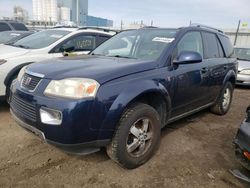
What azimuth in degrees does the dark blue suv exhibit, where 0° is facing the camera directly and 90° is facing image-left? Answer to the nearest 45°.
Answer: approximately 45°

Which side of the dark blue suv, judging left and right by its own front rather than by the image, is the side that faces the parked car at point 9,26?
right

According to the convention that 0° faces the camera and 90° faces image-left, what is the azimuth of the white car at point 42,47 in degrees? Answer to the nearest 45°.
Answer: approximately 45°

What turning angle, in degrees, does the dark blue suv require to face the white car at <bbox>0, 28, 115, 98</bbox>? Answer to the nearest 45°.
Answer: approximately 90° to its right

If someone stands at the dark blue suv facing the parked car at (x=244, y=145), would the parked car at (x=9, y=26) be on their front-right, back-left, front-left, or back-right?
back-left

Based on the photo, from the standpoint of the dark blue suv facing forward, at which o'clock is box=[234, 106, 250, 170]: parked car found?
The parked car is roughly at 8 o'clock from the dark blue suv.

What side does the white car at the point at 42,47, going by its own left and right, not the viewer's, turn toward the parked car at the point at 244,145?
left
